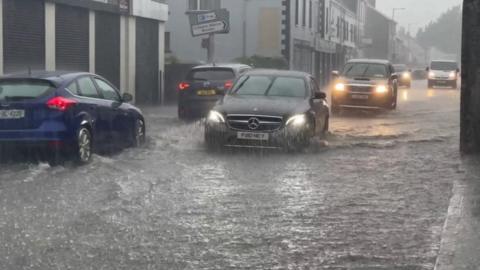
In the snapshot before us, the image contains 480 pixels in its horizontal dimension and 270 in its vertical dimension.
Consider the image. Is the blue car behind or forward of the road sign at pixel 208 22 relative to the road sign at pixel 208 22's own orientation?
forward

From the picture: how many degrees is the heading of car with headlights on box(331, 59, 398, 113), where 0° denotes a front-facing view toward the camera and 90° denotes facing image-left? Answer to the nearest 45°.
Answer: approximately 0°

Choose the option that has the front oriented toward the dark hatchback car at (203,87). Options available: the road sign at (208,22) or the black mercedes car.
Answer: the road sign

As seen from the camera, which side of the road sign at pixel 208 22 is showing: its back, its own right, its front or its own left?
front

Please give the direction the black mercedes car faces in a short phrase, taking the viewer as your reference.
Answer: facing the viewer

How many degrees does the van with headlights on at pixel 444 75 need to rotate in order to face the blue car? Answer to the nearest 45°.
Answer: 0° — it already faces it

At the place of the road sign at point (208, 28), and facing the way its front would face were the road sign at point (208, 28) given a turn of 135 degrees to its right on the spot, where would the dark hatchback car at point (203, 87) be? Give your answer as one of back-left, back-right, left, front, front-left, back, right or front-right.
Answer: back-left

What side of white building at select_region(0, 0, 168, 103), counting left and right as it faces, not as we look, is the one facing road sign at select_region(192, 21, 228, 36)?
left

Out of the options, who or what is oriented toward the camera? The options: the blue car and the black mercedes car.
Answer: the black mercedes car

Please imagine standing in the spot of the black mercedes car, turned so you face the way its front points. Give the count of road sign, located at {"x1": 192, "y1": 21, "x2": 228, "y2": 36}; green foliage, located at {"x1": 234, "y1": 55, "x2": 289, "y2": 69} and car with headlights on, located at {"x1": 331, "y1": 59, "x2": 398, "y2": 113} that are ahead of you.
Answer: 0

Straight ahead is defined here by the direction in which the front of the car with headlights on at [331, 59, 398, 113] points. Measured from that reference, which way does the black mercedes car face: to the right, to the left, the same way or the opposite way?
the same way

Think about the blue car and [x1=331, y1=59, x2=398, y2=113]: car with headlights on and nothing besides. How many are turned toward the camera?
1

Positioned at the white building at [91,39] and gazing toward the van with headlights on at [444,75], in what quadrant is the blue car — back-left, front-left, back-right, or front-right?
back-right

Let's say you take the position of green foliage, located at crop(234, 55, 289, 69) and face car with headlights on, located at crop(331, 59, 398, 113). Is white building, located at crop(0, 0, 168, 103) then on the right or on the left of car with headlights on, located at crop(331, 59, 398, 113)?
right

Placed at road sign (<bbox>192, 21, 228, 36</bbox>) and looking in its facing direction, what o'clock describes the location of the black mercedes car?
The black mercedes car is roughly at 12 o'clock from the road sign.

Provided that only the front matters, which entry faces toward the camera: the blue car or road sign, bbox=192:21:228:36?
the road sign

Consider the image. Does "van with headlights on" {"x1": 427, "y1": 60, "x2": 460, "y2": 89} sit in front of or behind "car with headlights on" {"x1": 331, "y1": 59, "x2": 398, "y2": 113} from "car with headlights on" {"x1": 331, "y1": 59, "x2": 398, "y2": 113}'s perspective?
behind

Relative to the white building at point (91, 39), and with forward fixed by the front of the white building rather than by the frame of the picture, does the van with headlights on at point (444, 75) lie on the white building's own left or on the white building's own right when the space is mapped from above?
on the white building's own left

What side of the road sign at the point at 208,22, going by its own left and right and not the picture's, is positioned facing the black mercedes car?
front

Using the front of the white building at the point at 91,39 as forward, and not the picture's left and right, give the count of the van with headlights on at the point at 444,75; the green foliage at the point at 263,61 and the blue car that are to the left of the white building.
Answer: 2

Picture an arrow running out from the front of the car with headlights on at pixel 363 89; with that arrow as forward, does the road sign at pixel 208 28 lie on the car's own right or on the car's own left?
on the car's own right

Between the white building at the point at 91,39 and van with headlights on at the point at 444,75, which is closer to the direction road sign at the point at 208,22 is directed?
the white building
